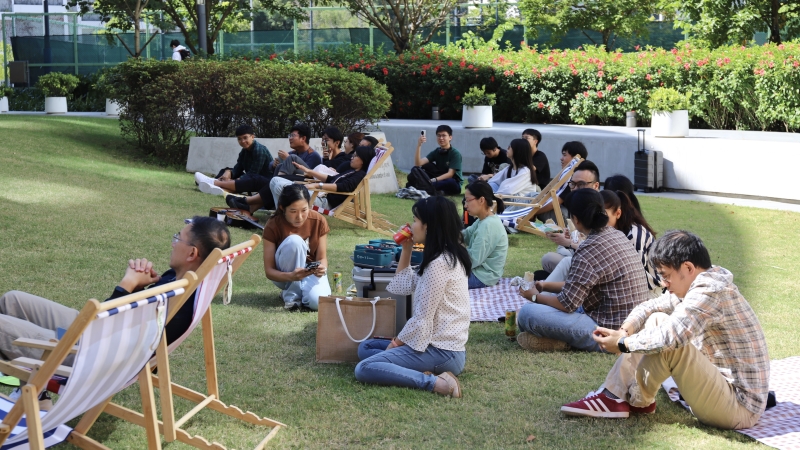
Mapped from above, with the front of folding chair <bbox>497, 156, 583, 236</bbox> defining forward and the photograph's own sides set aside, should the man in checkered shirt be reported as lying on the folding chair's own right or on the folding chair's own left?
on the folding chair's own left

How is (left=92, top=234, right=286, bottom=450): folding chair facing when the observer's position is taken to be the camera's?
facing away from the viewer and to the left of the viewer

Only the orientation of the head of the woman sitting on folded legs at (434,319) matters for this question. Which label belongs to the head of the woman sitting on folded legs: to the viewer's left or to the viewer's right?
to the viewer's left

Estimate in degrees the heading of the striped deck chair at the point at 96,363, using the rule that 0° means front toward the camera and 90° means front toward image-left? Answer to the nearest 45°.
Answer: approximately 135°

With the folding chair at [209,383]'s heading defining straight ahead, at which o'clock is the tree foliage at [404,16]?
The tree foliage is roughly at 2 o'clock from the folding chair.

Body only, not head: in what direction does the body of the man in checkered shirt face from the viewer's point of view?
to the viewer's left

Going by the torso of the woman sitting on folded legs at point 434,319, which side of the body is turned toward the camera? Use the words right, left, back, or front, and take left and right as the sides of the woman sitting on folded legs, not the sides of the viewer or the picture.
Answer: left

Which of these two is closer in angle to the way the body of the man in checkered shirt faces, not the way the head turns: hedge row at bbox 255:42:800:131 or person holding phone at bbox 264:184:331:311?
the person holding phone

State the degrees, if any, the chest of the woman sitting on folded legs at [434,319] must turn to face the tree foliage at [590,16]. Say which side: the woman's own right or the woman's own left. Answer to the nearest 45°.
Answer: approximately 90° to the woman's own right
